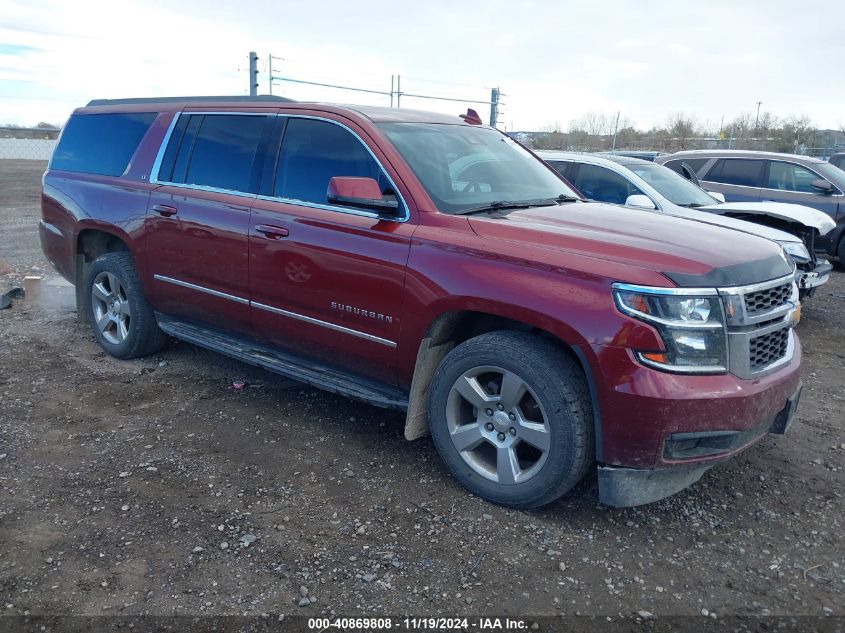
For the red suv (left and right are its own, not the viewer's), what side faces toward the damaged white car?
left

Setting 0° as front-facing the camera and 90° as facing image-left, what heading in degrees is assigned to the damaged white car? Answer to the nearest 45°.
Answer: approximately 315°

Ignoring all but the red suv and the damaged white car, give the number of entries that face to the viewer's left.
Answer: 0

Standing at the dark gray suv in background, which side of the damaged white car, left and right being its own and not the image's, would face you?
left

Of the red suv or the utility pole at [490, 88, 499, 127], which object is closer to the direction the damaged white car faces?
the red suv

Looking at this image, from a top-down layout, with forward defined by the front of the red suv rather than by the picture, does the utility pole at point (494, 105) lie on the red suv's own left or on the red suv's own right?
on the red suv's own left

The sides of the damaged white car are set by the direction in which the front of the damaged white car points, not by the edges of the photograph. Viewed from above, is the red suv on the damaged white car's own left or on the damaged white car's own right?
on the damaged white car's own right

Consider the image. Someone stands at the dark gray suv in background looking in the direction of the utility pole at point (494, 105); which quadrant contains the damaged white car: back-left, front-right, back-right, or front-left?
back-left

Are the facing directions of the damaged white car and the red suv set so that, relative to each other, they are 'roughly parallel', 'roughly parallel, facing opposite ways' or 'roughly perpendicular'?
roughly parallel

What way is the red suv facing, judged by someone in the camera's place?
facing the viewer and to the right of the viewer

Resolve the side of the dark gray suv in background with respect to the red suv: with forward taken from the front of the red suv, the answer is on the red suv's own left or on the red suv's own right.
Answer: on the red suv's own left

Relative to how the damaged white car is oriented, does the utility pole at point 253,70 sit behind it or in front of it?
behind

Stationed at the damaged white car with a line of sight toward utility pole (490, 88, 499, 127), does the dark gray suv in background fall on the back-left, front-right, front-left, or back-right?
front-right

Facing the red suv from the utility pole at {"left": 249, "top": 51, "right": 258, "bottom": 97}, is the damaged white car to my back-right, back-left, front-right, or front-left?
front-left
